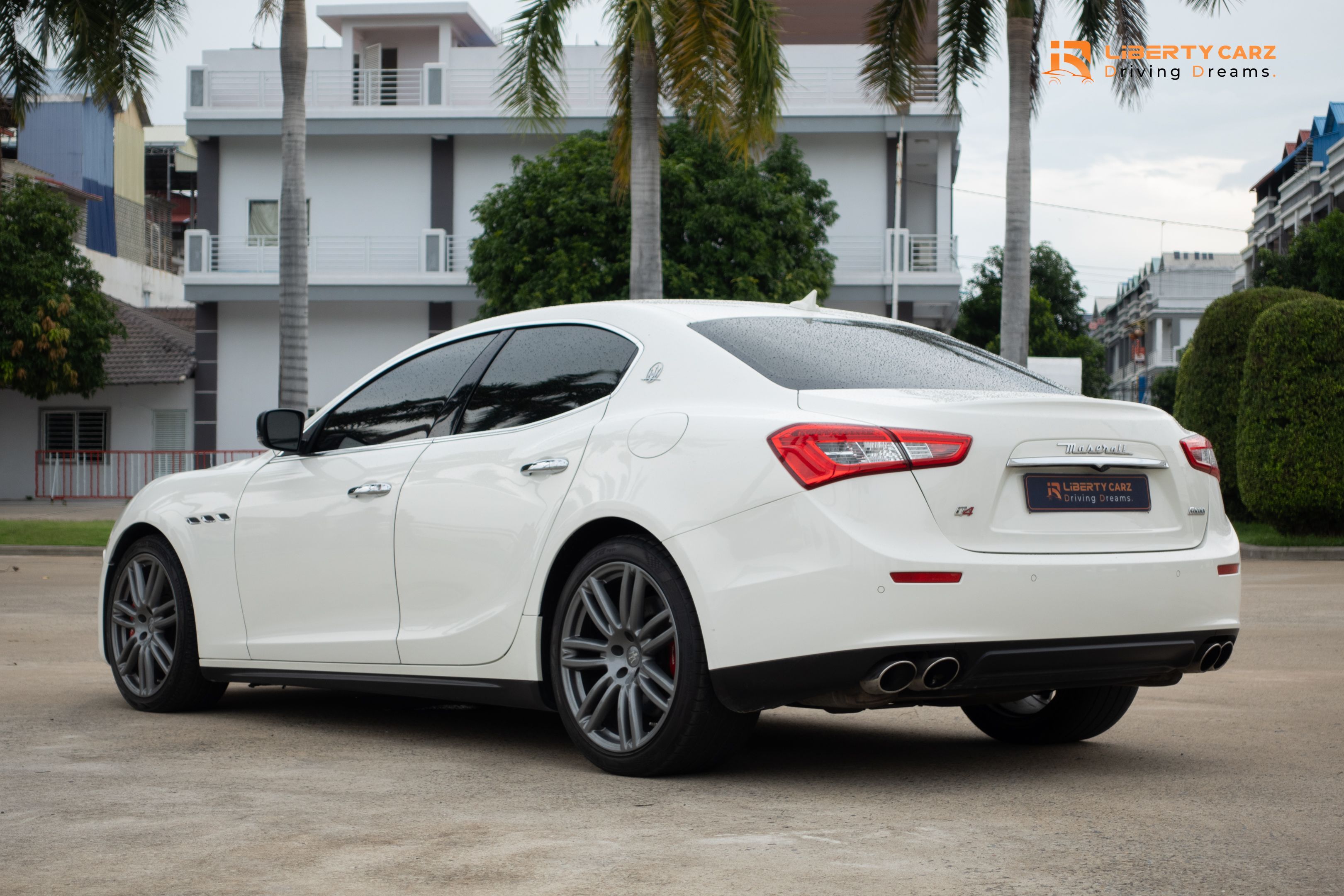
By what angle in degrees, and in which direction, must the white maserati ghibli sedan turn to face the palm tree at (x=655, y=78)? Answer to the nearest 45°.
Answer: approximately 45° to its right

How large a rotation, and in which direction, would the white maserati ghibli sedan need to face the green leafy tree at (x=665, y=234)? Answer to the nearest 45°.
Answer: approximately 45° to its right

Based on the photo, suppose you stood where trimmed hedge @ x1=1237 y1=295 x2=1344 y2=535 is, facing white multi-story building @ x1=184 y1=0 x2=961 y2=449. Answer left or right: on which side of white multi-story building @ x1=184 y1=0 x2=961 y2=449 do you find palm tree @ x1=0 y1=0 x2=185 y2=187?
left

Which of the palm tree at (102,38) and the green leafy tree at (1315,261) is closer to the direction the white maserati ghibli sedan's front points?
the palm tree

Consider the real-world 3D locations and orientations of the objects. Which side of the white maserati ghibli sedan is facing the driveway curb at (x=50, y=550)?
front

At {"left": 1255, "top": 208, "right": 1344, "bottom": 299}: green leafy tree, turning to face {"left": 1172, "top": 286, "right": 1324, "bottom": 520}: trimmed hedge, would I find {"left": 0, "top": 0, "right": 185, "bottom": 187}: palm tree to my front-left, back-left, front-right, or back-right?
front-right

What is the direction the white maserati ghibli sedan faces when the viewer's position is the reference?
facing away from the viewer and to the left of the viewer

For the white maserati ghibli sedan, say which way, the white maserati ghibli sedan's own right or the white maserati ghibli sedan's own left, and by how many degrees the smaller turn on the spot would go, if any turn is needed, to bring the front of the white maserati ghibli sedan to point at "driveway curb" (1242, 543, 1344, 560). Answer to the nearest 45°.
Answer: approximately 90° to the white maserati ghibli sedan's own right

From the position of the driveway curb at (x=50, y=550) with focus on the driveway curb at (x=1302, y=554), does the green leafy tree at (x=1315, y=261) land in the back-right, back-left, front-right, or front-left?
front-left

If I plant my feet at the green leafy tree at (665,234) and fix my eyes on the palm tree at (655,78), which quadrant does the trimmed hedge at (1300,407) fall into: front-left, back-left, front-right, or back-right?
front-left

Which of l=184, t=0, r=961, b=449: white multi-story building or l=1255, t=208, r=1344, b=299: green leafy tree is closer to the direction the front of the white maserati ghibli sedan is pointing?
the white multi-story building

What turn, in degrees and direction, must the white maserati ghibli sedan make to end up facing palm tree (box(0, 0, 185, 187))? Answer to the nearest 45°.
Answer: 0° — it already faces it
